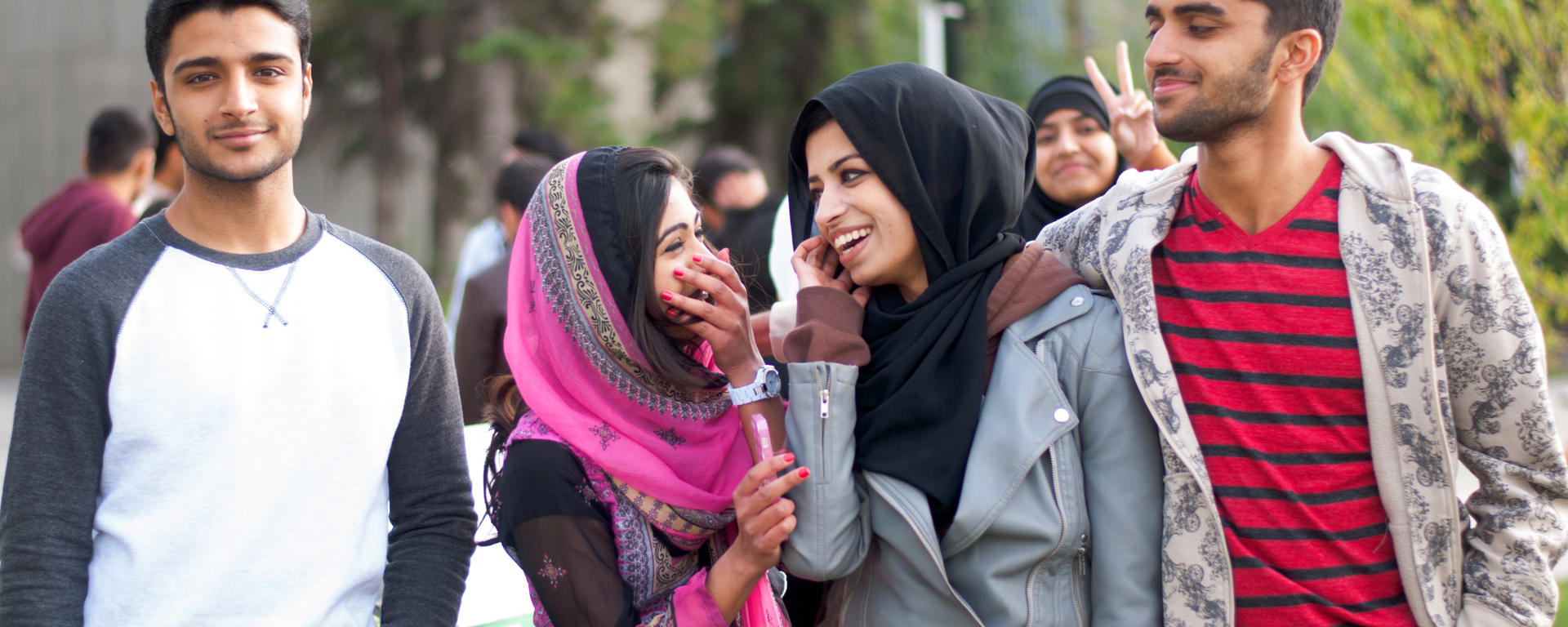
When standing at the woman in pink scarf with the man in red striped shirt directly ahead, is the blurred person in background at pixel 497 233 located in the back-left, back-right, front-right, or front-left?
back-left

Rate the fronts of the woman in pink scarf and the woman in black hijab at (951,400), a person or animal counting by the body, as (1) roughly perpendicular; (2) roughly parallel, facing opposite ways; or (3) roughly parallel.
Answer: roughly perpendicular

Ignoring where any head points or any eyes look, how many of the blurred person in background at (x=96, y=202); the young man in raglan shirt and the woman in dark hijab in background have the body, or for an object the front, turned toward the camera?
2

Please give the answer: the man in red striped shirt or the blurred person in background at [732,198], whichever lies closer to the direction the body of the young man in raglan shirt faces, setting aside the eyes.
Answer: the man in red striped shirt

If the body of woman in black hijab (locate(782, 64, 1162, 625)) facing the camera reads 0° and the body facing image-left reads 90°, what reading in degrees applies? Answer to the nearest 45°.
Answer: approximately 45°

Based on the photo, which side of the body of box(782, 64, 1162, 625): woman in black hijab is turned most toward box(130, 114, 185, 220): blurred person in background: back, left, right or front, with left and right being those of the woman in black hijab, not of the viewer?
right

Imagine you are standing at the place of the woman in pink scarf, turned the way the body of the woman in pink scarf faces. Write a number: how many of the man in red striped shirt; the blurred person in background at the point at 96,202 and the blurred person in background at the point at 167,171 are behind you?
2

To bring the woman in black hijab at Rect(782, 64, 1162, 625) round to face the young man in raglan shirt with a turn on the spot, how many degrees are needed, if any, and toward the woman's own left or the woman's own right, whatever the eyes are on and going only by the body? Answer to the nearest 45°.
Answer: approximately 45° to the woman's own right

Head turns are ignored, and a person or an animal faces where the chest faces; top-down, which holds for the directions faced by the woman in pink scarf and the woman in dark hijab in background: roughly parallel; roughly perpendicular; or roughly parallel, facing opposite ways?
roughly perpendicular

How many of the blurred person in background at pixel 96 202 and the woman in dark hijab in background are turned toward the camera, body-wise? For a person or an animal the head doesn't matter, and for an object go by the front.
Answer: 1

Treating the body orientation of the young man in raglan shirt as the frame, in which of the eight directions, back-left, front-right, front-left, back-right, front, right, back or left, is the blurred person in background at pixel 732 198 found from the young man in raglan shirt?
back-left

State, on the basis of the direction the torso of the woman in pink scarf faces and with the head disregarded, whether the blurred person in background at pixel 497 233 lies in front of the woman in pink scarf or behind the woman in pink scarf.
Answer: behind

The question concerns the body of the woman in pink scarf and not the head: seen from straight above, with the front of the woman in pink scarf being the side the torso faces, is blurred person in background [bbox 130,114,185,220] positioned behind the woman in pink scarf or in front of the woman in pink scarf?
behind
